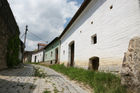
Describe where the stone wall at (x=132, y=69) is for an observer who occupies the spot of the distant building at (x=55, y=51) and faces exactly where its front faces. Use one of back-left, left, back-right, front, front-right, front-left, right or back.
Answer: front-left

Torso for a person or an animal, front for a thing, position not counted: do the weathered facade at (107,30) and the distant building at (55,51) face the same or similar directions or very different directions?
same or similar directions

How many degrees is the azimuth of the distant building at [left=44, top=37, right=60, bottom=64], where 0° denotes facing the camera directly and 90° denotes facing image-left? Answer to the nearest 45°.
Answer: approximately 45°

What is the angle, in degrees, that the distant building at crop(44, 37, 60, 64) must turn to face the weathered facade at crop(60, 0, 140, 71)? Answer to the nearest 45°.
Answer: approximately 45° to its left

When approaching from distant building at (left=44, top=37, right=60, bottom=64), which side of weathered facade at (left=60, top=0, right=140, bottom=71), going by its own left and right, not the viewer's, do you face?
right

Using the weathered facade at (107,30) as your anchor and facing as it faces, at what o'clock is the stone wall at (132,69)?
The stone wall is roughly at 10 o'clock from the weathered facade.

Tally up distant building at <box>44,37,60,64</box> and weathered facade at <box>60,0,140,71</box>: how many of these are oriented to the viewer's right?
0
